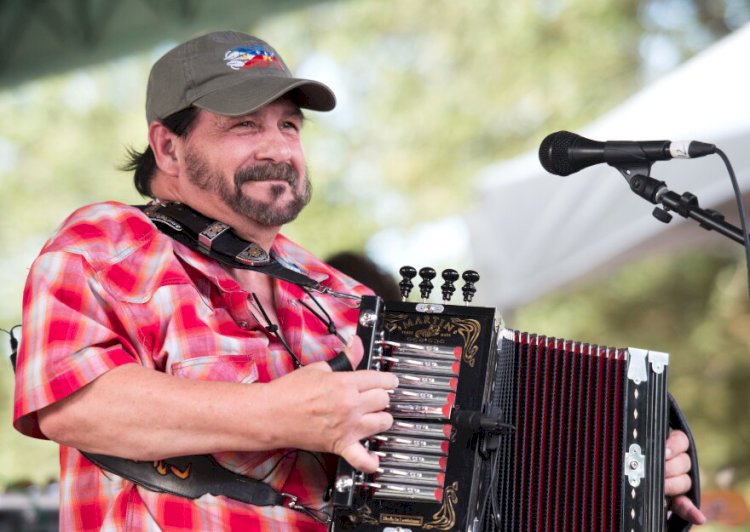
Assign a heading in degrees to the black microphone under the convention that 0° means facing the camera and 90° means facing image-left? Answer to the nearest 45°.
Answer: approximately 90°

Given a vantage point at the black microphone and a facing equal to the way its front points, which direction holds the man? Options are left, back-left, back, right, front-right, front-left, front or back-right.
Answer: front

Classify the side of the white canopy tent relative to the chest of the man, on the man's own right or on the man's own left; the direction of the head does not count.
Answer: on the man's own left

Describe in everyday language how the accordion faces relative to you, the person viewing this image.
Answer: facing the viewer and to the right of the viewer

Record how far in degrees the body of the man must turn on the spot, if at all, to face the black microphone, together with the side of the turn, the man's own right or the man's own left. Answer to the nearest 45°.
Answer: approximately 45° to the man's own left

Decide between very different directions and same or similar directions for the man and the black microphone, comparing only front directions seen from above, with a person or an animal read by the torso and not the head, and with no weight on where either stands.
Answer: very different directions

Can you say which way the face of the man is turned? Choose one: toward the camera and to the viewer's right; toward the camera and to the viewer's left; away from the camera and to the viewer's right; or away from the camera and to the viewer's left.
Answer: toward the camera and to the viewer's right
